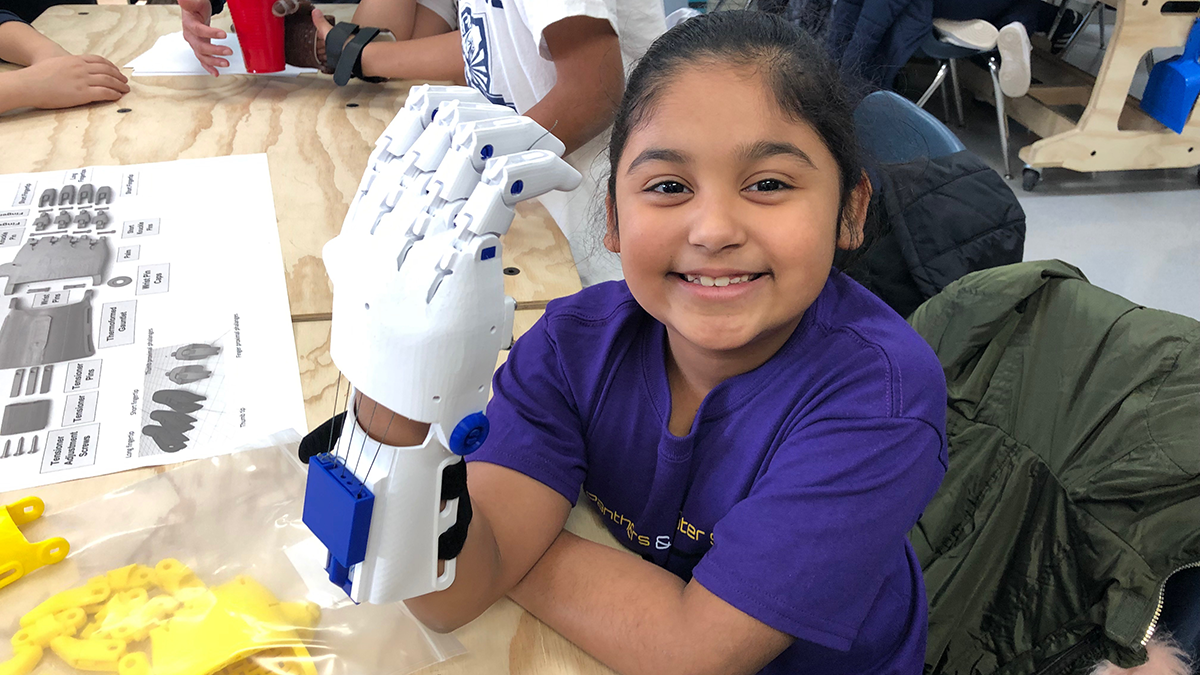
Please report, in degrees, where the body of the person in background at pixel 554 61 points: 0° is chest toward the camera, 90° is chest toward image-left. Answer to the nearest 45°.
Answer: approximately 45°

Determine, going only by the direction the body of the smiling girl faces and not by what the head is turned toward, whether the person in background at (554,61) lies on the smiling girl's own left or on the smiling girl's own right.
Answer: on the smiling girl's own right

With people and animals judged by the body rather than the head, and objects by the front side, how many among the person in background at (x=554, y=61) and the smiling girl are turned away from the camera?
0

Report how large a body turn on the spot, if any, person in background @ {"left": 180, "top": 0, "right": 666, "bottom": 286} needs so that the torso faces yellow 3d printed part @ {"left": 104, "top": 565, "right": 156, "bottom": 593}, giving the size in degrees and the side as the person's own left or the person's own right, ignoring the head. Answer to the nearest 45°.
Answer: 0° — they already face it

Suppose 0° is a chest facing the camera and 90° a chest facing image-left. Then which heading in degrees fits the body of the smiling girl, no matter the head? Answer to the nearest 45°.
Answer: approximately 45°
